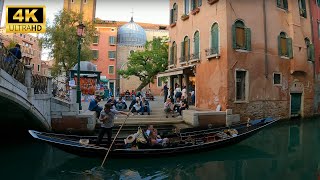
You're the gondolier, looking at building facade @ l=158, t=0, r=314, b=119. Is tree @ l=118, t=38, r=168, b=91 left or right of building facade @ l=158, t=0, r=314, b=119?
left
